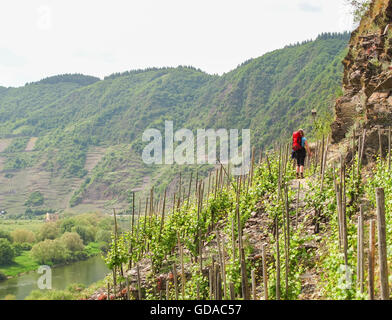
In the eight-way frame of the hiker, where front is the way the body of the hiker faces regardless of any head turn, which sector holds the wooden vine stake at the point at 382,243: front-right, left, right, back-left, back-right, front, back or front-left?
back-right

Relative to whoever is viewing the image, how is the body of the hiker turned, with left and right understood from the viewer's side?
facing away from the viewer and to the right of the viewer
